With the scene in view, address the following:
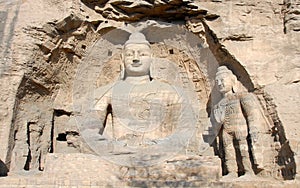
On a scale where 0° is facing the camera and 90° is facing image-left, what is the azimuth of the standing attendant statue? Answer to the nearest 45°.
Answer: approximately 45°

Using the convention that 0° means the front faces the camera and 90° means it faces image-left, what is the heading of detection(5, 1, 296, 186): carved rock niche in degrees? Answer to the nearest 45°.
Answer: approximately 0°
